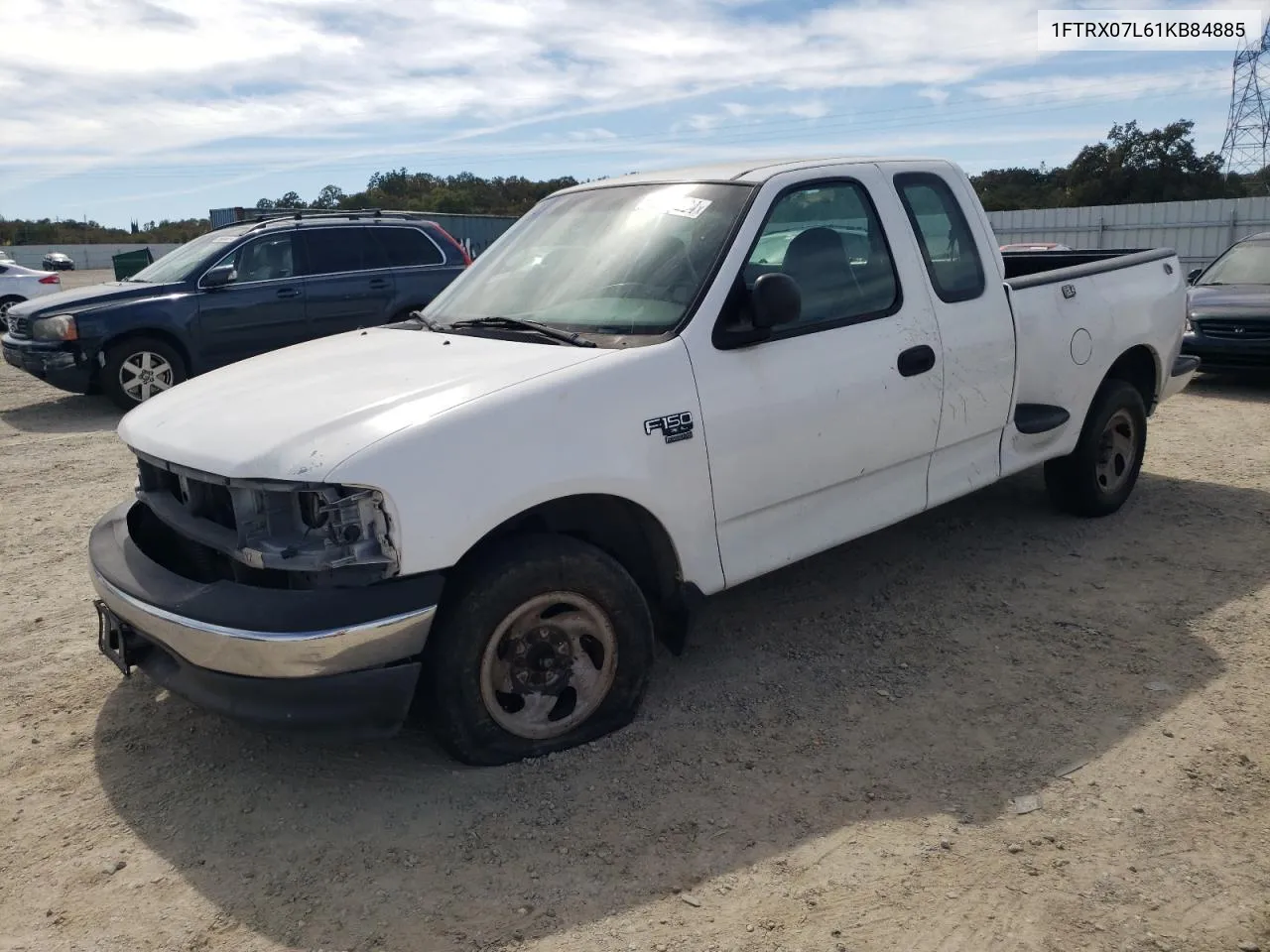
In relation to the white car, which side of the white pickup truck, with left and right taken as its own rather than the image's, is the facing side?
right

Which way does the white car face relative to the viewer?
to the viewer's left

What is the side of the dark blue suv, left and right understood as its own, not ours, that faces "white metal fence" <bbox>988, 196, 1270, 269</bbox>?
back

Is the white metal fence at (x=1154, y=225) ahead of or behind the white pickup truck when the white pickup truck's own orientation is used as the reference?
behind

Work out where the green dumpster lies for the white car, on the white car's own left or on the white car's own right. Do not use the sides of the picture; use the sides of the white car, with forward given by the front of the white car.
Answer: on the white car's own right

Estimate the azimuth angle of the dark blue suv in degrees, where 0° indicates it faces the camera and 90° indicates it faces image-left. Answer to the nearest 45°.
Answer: approximately 45°

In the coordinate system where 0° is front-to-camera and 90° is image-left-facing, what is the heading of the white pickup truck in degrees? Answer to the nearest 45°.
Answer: approximately 45°
